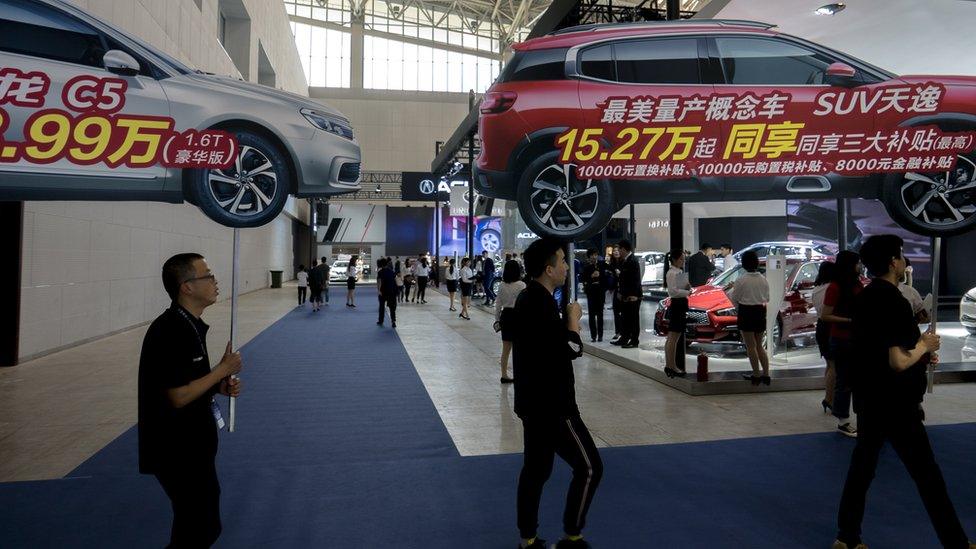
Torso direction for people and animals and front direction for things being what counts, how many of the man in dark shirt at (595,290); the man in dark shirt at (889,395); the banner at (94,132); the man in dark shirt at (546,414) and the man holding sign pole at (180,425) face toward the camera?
2

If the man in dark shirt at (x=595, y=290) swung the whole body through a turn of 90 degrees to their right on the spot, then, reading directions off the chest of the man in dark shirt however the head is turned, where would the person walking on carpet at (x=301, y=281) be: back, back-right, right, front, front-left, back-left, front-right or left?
front-right

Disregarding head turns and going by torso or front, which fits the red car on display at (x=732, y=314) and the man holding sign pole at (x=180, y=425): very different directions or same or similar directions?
very different directions

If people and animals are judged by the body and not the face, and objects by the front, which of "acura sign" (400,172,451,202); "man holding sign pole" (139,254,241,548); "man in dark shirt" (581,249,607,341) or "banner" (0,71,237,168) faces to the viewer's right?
the man holding sign pole

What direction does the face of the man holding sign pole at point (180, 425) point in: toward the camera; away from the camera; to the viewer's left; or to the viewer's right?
to the viewer's right

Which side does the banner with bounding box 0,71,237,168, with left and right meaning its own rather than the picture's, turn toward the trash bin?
back

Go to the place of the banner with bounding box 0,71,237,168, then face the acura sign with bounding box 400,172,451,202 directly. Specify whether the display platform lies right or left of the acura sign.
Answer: right

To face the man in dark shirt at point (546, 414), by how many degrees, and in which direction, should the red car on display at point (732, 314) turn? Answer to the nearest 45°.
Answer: approximately 45° to its left

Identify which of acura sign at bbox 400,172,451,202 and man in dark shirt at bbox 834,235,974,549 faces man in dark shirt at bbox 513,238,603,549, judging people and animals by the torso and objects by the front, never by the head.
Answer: the acura sign

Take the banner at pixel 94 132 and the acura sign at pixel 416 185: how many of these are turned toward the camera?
2

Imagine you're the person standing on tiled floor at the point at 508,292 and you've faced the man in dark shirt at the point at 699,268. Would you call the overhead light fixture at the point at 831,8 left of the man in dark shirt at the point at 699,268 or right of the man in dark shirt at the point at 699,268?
right
